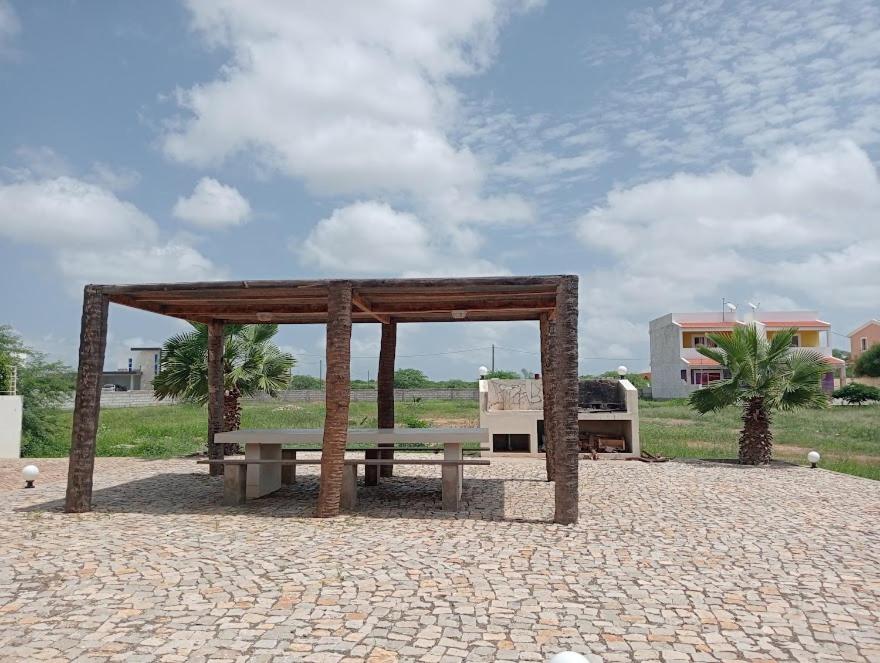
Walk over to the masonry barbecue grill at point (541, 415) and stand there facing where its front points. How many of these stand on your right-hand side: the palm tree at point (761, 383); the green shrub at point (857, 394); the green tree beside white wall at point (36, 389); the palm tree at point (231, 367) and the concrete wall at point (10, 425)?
3

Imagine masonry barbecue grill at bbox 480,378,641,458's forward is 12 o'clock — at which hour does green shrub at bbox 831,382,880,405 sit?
The green shrub is roughly at 7 o'clock from the masonry barbecue grill.

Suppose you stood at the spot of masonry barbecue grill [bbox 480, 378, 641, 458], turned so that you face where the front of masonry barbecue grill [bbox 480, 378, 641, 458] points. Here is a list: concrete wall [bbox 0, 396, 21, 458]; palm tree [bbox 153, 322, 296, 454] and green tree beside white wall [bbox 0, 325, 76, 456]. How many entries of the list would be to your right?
3

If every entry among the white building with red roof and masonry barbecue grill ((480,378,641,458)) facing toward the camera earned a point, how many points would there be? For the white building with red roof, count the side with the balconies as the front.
2

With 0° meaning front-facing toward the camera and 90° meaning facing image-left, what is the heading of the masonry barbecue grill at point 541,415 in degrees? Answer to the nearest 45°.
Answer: approximately 0°

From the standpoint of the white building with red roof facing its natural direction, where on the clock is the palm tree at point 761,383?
The palm tree is roughly at 12 o'clock from the white building with red roof.

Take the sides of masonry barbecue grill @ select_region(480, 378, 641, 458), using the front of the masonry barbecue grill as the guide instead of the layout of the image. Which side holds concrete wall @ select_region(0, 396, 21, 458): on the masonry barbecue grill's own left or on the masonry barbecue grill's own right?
on the masonry barbecue grill's own right

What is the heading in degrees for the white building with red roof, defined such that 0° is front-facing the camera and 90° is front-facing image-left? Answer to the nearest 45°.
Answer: approximately 0°

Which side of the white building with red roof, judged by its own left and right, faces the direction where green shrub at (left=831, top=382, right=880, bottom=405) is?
left

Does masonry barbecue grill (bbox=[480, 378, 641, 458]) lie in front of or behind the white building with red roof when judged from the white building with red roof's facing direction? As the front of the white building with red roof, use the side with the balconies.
in front

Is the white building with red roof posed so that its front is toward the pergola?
yes

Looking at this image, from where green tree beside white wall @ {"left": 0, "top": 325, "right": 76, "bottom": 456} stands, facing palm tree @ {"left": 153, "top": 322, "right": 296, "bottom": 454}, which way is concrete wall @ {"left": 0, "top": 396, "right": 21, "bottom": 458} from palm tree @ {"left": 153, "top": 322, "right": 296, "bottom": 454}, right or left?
right

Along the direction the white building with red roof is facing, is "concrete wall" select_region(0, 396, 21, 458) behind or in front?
in front
